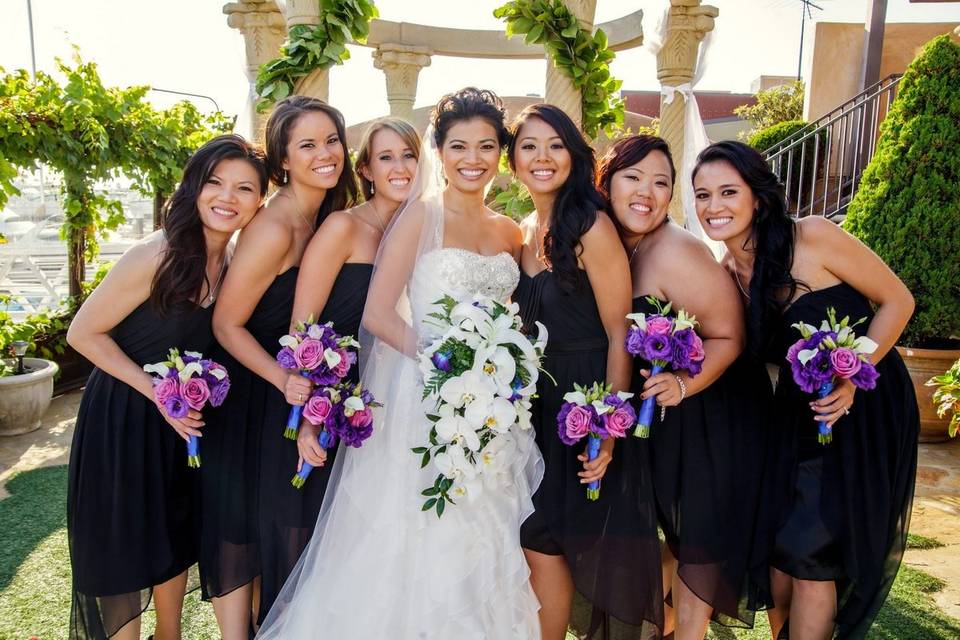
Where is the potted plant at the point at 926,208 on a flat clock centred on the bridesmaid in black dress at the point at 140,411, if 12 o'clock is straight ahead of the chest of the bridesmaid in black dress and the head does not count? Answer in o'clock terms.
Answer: The potted plant is roughly at 10 o'clock from the bridesmaid in black dress.

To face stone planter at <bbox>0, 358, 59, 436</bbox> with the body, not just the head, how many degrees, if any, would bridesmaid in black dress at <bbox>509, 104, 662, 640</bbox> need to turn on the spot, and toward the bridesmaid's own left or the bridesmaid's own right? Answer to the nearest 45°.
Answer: approximately 90° to the bridesmaid's own right

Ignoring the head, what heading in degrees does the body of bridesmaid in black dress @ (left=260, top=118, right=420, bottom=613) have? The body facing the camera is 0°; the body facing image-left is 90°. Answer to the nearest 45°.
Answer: approximately 315°

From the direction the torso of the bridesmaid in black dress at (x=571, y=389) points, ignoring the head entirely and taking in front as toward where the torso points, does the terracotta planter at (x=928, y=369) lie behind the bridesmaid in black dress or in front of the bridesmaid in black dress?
behind

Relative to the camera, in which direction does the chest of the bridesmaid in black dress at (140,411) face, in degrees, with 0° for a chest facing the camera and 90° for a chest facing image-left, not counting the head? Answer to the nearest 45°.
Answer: approximately 315°
